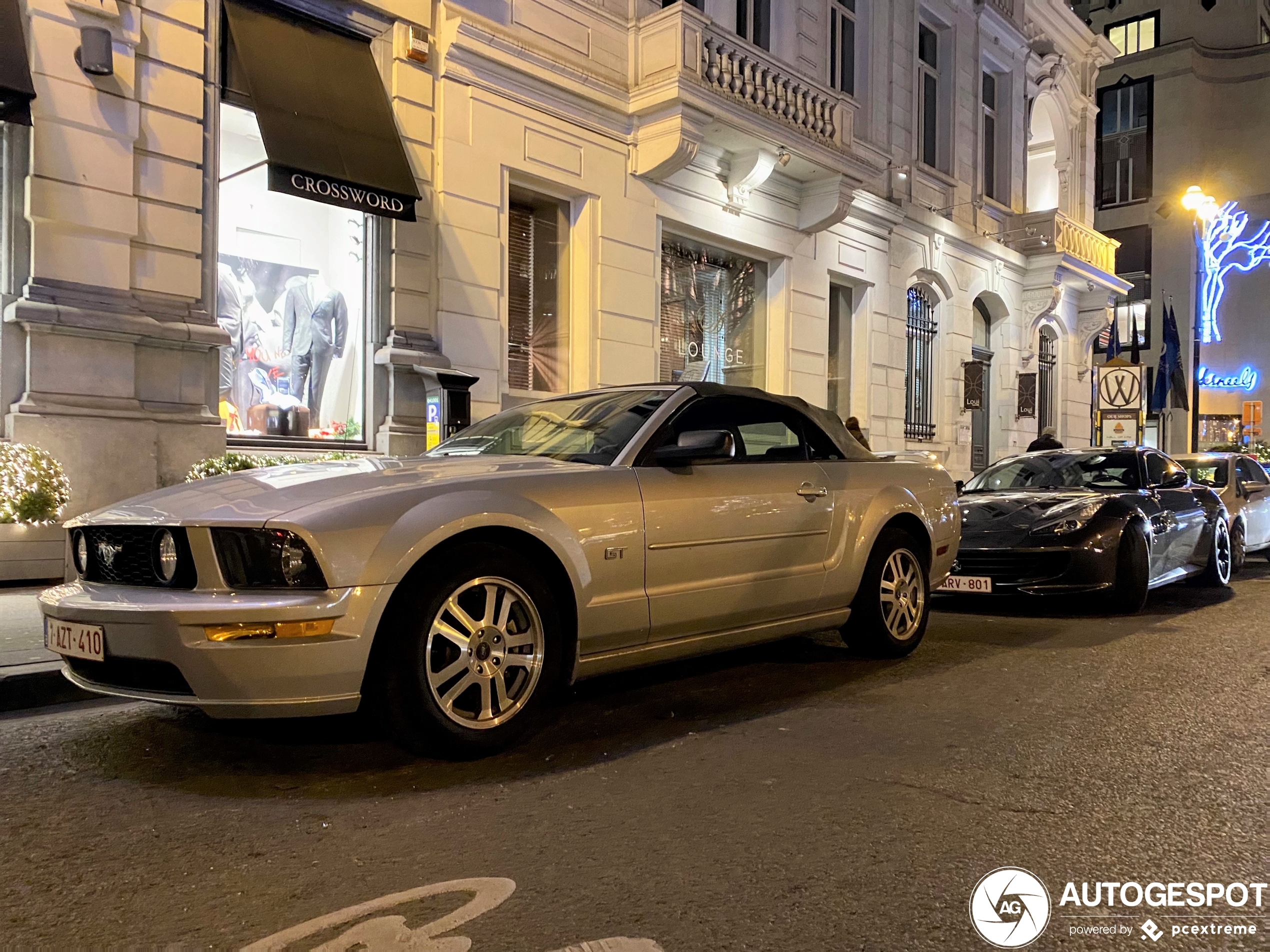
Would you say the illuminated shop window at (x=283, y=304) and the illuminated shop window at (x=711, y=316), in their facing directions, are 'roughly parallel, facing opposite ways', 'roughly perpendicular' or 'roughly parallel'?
roughly parallel

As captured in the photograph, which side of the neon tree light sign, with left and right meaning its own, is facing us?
front

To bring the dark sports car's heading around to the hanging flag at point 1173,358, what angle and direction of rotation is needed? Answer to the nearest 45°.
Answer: approximately 135° to its right

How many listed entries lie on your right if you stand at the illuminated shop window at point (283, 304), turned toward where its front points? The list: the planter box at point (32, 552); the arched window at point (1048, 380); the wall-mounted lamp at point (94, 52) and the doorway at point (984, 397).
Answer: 2

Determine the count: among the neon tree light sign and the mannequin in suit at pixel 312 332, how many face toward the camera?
2

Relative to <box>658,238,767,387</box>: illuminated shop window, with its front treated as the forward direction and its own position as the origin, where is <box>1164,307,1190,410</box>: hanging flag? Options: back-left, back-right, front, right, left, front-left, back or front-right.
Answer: left

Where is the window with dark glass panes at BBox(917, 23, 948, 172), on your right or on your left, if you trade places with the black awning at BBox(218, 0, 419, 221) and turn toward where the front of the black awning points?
on your left

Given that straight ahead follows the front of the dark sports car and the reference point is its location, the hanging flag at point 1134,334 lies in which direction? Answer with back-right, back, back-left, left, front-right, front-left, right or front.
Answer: back-right
